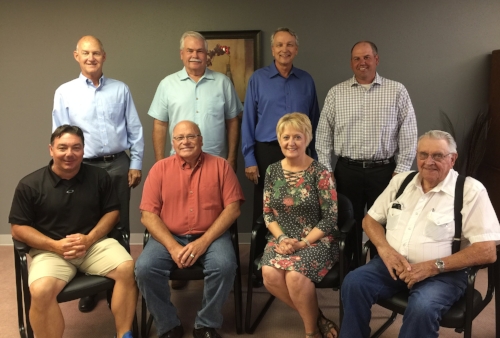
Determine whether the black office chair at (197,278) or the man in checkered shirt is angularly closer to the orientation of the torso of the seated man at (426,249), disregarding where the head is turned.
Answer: the black office chair

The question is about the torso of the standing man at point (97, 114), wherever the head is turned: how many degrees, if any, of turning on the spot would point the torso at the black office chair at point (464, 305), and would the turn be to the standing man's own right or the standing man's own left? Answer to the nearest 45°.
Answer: approximately 45° to the standing man's own left

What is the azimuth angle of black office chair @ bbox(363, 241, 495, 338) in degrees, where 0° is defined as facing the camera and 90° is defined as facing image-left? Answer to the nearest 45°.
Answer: approximately 45°

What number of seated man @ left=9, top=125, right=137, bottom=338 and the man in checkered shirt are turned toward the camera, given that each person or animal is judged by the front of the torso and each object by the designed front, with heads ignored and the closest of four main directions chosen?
2
